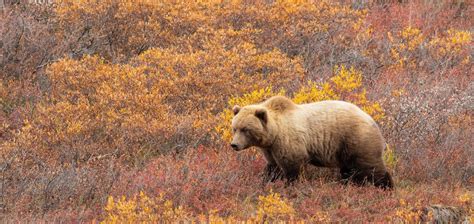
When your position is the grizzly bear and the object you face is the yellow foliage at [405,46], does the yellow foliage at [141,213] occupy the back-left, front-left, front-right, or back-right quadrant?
back-left

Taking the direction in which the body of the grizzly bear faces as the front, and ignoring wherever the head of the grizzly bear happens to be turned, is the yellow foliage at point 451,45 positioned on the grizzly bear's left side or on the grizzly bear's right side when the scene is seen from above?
on the grizzly bear's right side

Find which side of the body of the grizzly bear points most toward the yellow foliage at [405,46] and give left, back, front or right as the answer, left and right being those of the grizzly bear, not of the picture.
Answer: right

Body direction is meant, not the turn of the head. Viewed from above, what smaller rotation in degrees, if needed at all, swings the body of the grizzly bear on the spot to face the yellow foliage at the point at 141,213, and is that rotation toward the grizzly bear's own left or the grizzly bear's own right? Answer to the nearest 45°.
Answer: approximately 45° to the grizzly bear's own left

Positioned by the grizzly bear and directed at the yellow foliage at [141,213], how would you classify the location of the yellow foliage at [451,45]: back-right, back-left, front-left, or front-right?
back-right

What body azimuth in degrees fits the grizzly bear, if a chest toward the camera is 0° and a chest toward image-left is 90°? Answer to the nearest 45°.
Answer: approximately 90°

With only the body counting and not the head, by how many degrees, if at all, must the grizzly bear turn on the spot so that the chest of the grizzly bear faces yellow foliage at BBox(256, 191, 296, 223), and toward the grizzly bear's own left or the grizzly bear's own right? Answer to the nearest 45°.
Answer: approximately 90° to the grizzly bear's own left
